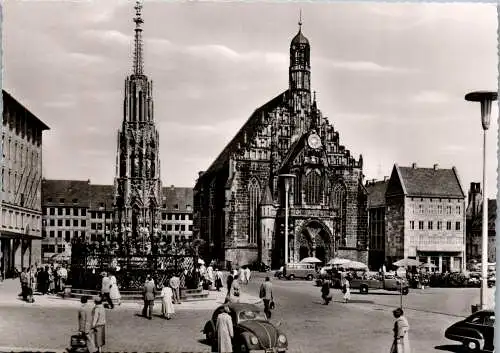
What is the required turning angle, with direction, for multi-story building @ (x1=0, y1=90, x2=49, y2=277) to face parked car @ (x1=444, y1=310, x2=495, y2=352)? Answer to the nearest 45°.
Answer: approximately 45° to its right

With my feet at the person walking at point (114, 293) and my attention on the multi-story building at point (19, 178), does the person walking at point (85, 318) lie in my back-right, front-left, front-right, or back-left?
back-left

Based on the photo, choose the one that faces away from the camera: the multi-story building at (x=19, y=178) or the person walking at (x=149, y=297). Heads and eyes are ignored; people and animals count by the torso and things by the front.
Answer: the person walking

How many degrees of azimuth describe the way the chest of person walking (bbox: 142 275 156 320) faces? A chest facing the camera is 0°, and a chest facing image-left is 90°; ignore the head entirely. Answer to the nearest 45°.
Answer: approximately 180°

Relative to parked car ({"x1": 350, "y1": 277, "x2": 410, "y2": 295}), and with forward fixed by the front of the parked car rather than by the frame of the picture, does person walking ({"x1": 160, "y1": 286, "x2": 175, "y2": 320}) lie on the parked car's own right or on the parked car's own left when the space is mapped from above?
on the parked car's own right

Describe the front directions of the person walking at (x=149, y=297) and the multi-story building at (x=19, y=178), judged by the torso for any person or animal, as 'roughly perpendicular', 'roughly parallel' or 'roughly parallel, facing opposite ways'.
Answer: roughly perpendicular

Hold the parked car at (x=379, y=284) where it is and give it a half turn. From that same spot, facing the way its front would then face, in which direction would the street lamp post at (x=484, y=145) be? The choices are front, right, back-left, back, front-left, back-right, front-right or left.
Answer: left

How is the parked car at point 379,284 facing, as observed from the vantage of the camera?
facing to the right of the viewer

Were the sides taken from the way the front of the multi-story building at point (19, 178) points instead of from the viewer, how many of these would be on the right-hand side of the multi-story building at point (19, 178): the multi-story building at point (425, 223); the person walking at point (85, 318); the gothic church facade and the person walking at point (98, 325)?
2

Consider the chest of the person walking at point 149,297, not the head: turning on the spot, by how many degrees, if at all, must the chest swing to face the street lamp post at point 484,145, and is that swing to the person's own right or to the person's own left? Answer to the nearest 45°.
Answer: approximately 135° to the person's own right
